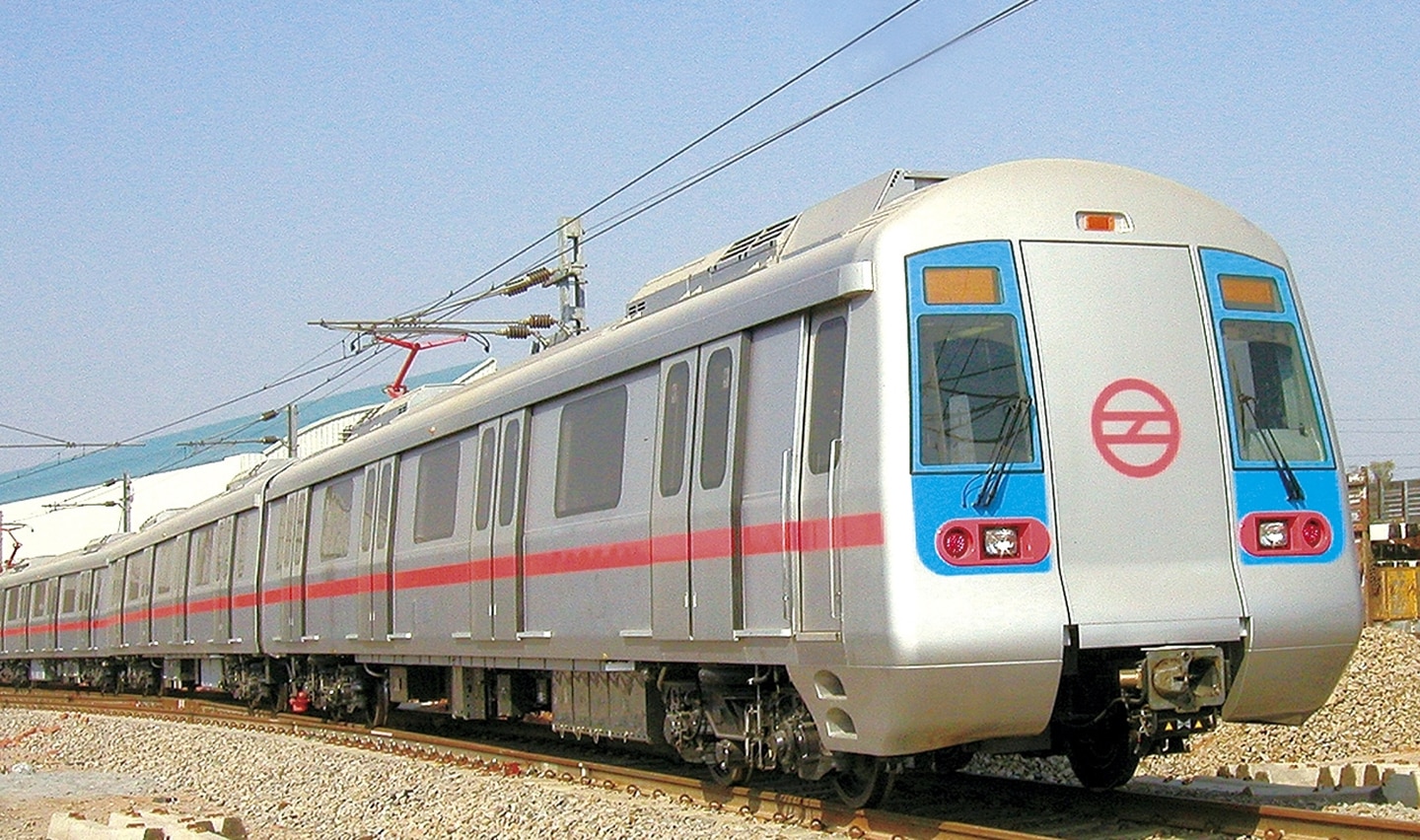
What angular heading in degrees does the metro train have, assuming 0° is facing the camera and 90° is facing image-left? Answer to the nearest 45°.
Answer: approximately 315°
